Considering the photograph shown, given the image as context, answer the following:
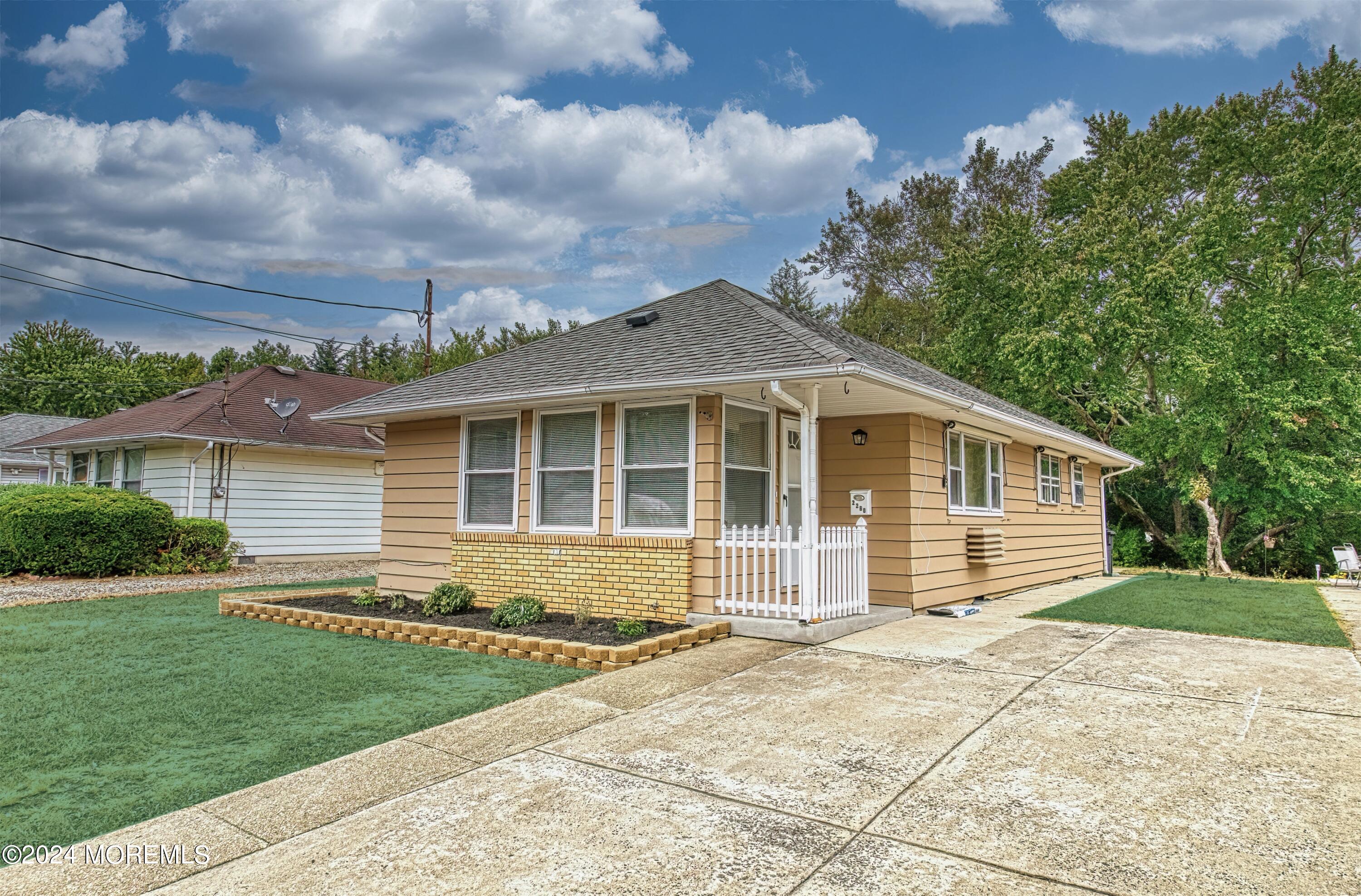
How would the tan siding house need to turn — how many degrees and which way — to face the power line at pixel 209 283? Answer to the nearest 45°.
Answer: approximately 90° to its right

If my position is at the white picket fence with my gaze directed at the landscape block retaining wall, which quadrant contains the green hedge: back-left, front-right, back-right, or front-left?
front-right

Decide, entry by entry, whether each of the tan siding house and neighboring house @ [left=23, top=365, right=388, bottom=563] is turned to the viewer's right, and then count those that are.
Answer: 0

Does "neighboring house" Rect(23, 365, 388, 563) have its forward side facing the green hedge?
yes

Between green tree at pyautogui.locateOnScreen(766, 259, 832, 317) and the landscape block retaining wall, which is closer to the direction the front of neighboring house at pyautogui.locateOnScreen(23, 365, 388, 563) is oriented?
the landscape block retaining wall

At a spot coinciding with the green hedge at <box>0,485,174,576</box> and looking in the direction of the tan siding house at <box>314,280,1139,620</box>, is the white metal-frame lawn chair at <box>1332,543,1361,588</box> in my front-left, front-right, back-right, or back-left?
front-left

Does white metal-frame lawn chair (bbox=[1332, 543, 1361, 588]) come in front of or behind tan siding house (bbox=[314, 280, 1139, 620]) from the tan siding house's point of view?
behind

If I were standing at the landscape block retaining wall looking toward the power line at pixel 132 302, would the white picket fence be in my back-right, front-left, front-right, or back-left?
back-right

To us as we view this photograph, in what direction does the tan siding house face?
facing the viewer and to the left of the viewer

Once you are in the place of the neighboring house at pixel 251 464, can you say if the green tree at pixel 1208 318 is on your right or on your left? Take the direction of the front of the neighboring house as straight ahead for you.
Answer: on your left

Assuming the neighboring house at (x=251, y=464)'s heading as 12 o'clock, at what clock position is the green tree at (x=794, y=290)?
The green tree is roughly at 7 o'clock from the neighboring house.

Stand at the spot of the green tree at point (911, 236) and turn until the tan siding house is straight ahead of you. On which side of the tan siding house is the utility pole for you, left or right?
right

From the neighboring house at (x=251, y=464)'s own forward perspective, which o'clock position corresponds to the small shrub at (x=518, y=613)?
The small shrub is roughly at 10 o'clock from the neighboring house.

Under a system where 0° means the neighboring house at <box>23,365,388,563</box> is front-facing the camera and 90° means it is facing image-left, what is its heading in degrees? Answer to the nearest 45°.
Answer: approximately 45°

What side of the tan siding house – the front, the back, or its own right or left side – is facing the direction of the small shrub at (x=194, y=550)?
right

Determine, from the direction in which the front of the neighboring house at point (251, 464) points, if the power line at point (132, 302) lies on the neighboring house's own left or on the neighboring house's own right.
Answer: on the neighboring house's own right

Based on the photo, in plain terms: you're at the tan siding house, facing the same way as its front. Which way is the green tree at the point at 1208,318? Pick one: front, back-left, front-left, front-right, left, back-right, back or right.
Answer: back
